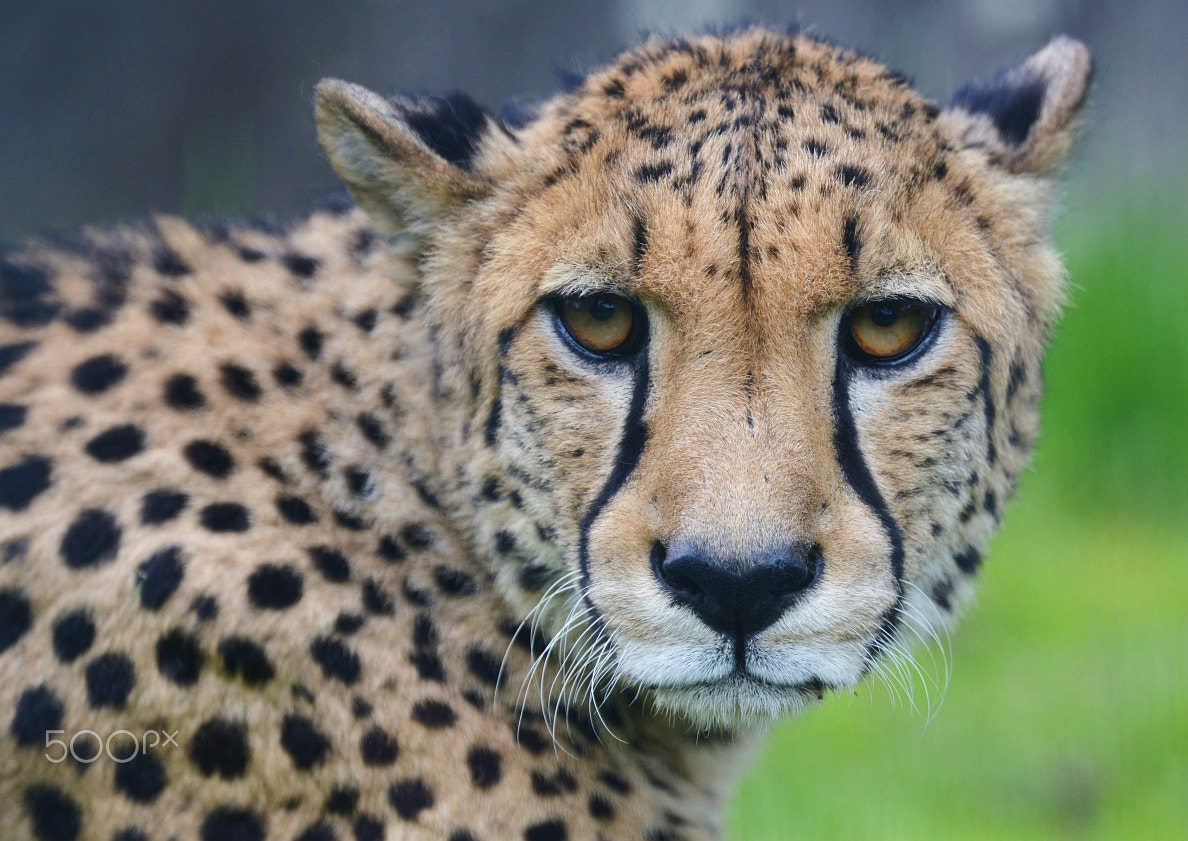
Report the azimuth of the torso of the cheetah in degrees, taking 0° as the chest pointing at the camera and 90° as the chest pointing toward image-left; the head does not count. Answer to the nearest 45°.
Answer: approximately 315°
